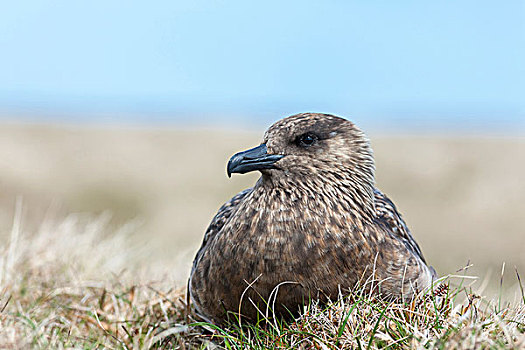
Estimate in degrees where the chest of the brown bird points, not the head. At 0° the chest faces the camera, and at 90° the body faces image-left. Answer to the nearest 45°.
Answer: approximately 45°
